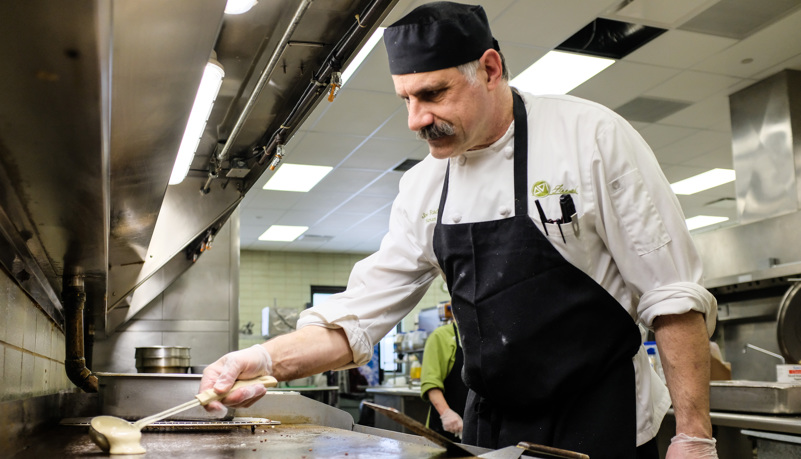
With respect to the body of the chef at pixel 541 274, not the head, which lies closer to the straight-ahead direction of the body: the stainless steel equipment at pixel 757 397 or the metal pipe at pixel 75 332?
the metal pipe

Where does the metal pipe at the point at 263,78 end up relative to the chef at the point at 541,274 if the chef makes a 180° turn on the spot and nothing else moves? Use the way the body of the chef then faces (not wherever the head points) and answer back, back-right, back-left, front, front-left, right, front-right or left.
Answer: left

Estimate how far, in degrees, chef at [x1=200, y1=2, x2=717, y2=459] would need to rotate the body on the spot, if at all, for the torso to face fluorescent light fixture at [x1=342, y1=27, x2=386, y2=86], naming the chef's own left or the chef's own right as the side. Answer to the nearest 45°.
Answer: approximately 135° to the chef's own right

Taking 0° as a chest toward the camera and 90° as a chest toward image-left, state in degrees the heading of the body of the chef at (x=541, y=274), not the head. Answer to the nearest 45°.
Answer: approximately 45°

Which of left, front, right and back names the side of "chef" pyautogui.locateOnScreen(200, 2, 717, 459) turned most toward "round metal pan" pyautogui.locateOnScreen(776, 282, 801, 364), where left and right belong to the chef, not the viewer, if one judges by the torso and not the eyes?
back

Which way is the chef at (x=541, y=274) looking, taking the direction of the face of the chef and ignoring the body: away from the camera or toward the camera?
toward the camera

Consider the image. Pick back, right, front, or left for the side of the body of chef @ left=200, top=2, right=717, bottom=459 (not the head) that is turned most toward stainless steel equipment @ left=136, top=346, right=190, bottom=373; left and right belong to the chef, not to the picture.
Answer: right

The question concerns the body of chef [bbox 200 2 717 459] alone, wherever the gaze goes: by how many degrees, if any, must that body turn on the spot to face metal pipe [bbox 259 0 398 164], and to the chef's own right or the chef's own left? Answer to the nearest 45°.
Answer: approximately 90° to the chef's own right

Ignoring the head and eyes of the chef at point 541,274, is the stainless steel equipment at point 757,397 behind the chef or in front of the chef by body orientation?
behind
